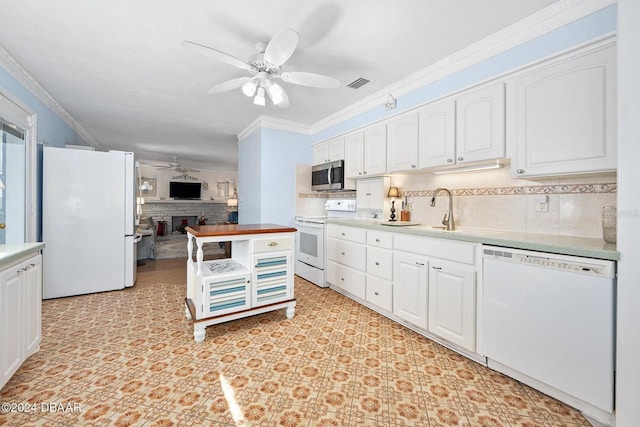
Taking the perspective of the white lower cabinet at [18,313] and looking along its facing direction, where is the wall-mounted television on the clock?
The wall-mounted television is roughly at 10 o'clock from the white lower cabinet.

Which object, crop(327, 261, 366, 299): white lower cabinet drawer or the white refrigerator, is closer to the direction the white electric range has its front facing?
the white refrigerator

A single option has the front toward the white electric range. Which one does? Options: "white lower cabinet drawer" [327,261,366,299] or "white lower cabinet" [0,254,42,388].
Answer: "white lower cabinet" [0,254,42,388]

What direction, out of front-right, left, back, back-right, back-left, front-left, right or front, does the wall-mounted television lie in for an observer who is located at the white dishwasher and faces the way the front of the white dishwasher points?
front-right

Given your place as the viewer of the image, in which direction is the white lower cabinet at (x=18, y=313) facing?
facing to the right of the viewer

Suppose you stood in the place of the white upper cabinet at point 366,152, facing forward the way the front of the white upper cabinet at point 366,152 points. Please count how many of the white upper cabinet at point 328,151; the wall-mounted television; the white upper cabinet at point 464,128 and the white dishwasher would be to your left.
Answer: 2

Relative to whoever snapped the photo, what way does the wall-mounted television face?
facing the viewer

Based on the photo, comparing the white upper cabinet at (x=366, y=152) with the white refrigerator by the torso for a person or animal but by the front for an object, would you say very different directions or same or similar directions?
very different directions

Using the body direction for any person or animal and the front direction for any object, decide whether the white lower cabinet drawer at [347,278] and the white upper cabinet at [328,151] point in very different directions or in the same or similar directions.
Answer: same or similar directions

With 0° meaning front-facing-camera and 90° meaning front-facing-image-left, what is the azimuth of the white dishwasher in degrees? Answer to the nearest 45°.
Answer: approximately 45°

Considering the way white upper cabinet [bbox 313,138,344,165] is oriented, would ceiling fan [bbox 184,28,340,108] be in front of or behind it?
in front

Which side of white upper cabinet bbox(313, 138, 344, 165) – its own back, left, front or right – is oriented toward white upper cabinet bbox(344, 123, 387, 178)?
left

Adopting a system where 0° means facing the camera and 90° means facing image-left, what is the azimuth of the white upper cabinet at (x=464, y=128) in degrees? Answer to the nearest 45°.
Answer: approximately 45°

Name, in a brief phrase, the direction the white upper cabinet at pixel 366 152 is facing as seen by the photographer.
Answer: facing the viewer and to the left of the viewer

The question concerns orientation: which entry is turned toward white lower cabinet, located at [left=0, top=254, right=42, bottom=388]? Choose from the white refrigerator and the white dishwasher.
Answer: the white dishwasher

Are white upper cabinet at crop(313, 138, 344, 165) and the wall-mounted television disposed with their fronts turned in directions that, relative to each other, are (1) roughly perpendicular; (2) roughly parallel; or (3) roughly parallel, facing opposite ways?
roughly perpendicular
